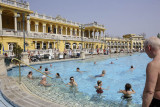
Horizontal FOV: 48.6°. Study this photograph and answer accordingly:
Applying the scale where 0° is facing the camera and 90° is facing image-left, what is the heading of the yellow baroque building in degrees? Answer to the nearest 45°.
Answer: approximately 315°

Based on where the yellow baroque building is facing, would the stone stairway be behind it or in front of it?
in front

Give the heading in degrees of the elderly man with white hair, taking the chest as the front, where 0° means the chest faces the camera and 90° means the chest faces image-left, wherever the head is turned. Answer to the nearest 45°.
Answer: approximately 135°

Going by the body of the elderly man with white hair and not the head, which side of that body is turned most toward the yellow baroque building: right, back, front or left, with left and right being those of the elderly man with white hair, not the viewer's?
front
